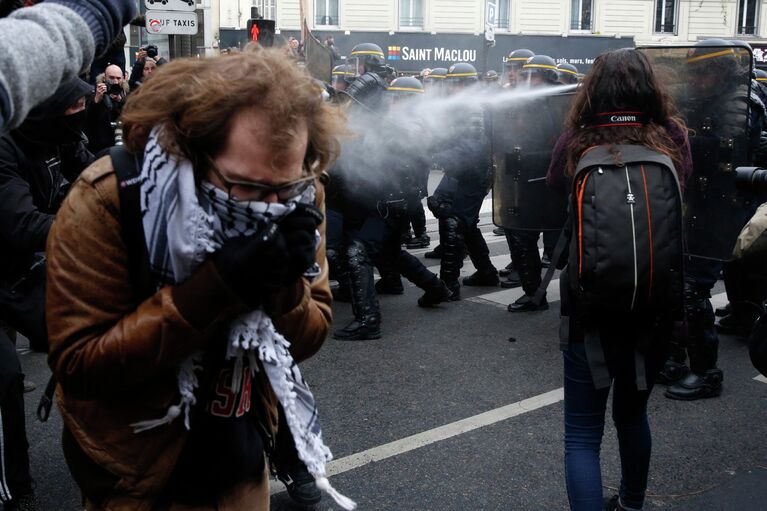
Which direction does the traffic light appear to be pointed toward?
toward the camera

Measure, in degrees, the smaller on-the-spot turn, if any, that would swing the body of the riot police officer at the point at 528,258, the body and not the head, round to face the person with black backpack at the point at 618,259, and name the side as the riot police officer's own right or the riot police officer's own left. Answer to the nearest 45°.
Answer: approximately 45° to the riot police officer's own left

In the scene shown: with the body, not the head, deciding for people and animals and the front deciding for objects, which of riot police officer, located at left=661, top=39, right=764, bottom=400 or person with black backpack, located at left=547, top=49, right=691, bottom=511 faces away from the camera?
the person with black backpack

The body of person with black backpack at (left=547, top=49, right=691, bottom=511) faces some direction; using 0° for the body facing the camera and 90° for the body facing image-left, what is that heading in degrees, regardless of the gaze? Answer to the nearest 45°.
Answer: approximately 180°

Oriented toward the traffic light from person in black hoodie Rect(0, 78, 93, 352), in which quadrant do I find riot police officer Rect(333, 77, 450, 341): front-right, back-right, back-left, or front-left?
front-right

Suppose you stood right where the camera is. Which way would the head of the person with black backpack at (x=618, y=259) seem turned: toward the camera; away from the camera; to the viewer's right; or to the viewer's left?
away from the camera

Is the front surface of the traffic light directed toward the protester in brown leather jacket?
yes

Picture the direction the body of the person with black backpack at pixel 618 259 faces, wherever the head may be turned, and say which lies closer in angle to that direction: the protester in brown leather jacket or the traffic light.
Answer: the traffic light

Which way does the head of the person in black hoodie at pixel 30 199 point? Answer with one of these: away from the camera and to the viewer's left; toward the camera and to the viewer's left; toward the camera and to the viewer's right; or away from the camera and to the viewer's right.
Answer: toward the camera and to the viewer's right

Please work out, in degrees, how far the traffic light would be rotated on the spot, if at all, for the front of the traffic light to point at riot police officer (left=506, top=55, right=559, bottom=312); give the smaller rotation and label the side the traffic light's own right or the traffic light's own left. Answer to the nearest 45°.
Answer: approximately 45° to the traffic light's own left

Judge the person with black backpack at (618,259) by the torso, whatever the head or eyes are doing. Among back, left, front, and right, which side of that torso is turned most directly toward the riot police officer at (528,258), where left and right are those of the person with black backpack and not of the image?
front

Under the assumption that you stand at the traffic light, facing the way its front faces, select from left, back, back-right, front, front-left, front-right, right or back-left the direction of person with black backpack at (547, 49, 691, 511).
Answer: front

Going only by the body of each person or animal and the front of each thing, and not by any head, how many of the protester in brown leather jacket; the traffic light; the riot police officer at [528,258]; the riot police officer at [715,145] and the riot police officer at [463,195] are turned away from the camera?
0

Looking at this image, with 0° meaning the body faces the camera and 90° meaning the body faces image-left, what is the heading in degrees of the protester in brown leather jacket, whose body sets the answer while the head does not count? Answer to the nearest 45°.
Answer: approximately 315°
